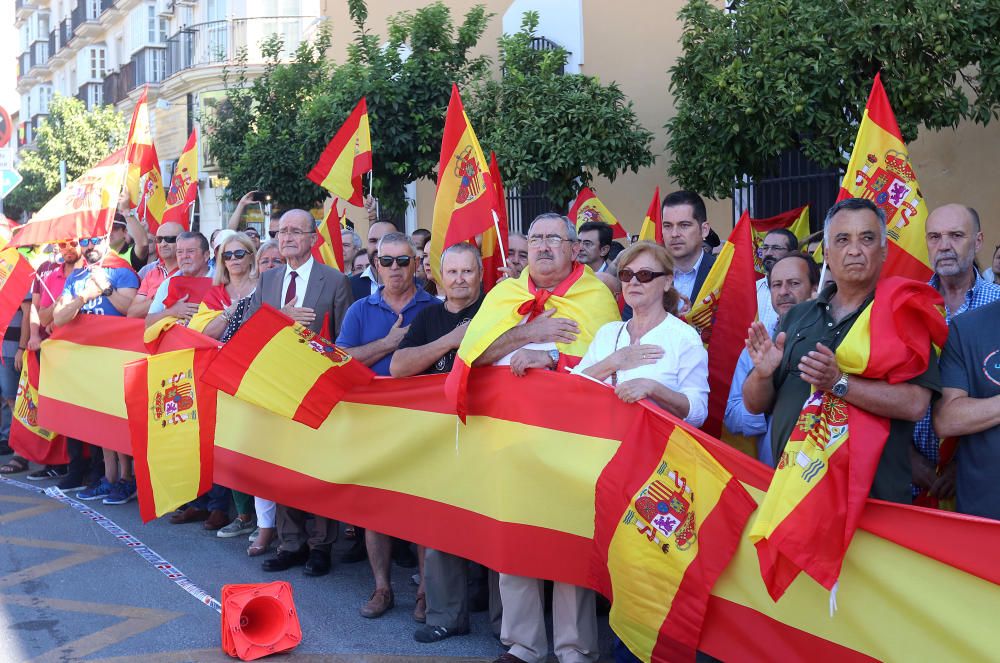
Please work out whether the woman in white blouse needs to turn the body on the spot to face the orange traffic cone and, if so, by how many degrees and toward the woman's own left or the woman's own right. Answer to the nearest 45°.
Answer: approximately 45° to the woman's own right

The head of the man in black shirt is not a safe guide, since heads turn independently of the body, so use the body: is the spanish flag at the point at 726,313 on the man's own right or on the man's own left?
on the man's own left

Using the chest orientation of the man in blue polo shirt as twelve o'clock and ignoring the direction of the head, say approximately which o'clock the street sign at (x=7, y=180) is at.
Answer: The street sign is roughly at 5 o'clock from the man in blue polo shirt.

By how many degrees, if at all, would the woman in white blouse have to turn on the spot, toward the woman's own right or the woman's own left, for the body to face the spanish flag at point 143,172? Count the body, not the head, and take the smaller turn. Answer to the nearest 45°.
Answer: approximately 90° to the woman's own right

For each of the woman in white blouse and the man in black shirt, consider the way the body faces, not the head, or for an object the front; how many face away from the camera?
0

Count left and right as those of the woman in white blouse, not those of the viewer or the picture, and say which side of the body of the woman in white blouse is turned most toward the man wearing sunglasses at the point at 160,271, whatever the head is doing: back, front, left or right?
right

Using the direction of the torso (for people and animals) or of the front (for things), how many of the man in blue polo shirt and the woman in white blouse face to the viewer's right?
0

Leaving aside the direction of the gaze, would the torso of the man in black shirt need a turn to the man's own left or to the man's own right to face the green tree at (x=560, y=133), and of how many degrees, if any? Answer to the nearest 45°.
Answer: approximately 135° to the man's own right

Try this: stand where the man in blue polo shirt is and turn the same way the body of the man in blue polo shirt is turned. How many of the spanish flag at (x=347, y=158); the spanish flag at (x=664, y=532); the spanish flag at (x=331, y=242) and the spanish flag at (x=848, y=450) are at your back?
2

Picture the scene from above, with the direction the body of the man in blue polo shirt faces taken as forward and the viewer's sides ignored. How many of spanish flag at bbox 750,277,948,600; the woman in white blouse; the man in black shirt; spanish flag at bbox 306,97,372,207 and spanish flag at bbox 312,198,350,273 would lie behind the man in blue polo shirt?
2

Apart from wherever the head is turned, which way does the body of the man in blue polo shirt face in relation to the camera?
toward the camera

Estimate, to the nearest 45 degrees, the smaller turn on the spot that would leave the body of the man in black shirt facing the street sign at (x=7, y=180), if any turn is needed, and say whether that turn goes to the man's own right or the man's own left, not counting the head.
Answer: approximately 90° to the man's own right

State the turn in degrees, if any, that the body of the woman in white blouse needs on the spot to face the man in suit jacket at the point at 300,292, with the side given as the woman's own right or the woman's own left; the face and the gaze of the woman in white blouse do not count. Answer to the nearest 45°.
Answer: approximately 90° to the woman's own right

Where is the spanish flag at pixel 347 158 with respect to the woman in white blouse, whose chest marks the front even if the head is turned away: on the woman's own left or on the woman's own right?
on the woman's own right

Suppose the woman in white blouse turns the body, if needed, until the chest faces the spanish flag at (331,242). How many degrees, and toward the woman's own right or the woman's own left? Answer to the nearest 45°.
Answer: approximately 90° to the woman's own right
